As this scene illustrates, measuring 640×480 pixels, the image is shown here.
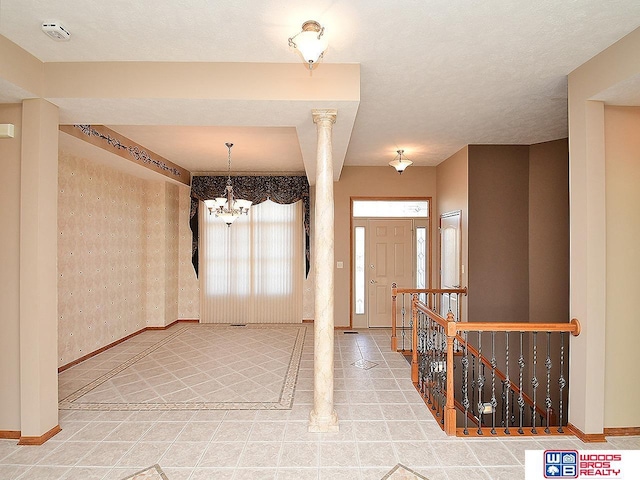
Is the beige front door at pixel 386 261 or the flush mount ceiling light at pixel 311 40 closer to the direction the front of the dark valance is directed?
the flush mount ceiling light

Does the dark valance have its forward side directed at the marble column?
yes

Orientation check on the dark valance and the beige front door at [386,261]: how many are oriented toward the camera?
2

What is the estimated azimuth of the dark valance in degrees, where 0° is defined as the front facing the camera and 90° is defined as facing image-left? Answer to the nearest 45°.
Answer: approximately 0°

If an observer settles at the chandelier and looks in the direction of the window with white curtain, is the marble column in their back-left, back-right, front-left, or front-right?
back-right

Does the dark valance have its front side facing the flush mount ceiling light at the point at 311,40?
yes

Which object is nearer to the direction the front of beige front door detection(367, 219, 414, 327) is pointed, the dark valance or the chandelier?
the chandelier

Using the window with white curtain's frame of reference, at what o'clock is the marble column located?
The marble column is roughly at 12 o'clock from the window with white curtain.

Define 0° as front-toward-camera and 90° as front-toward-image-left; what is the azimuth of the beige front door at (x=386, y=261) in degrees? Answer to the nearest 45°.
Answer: approximately 0°

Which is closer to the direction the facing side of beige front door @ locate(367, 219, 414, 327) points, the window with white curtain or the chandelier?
the chandelier
